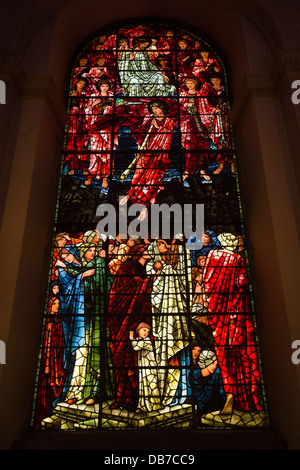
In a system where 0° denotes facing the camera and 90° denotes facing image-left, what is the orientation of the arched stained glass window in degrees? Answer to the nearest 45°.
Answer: approximately 0°
